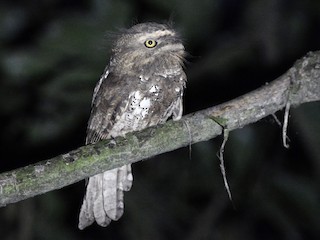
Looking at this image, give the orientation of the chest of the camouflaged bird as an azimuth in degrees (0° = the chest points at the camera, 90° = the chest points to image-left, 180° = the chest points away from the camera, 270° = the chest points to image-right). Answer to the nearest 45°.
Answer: approximately 315°
